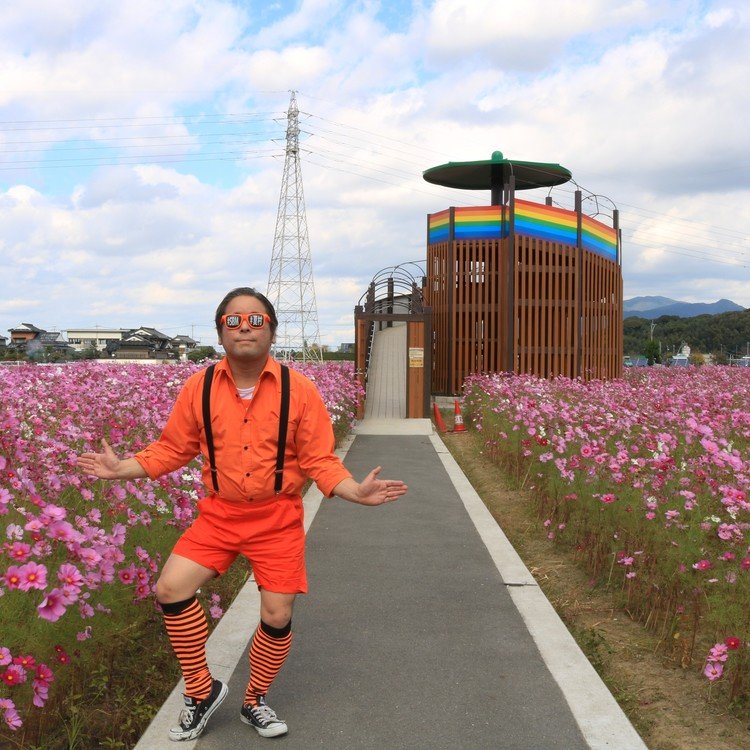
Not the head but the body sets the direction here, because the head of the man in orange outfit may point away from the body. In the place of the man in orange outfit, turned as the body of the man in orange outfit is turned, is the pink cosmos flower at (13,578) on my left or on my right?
on my right

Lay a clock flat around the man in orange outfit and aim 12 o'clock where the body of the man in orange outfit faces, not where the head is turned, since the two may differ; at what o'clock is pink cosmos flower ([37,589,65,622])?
The pink cosmos flower is roughly at 2 o'clock from the man in orange outfit.

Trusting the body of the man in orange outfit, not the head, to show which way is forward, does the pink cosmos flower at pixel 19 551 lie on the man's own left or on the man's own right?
on the man's own right

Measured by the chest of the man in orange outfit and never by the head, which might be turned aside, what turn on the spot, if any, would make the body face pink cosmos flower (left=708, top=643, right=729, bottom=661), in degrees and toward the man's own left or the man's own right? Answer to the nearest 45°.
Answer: approximately 90° to the man's own left

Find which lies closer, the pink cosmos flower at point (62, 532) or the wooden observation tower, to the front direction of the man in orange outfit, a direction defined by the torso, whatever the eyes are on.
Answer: the pink cosmos flower

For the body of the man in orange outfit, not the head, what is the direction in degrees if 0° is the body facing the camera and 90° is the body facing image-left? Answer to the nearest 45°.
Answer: approximately 0°

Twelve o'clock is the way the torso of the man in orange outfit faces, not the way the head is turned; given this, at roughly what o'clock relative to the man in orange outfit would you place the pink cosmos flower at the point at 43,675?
The pink cosmos flower is roughly at 2 o'clock from the man in orange outfit.

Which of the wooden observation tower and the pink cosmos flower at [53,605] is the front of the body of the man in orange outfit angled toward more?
the pink cosmos flower

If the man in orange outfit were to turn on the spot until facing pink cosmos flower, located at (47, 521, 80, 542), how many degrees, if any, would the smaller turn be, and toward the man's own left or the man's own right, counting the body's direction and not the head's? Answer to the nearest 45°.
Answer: approximately 90° to the man's own right

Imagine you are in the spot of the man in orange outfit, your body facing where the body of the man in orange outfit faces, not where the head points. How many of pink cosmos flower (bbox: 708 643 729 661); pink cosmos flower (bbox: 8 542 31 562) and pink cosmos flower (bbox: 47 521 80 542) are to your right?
2

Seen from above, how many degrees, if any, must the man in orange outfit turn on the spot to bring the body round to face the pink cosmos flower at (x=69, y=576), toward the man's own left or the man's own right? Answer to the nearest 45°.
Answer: approximately 90° to the man's own right
